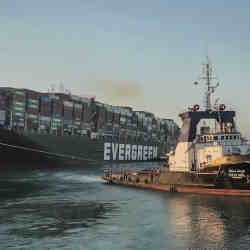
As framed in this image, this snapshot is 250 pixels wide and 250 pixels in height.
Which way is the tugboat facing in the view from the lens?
facing the viewer and to the right of the viewer
